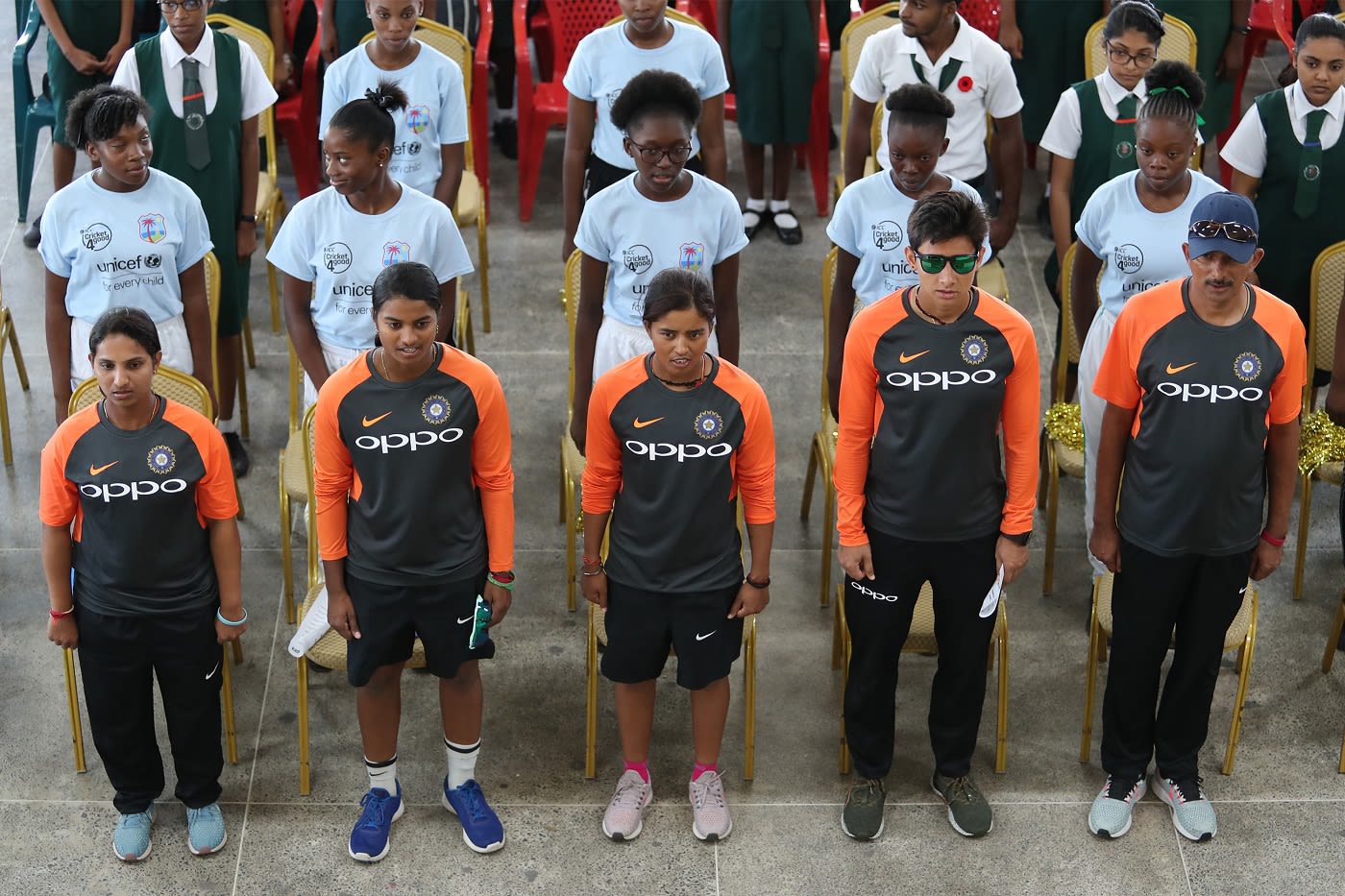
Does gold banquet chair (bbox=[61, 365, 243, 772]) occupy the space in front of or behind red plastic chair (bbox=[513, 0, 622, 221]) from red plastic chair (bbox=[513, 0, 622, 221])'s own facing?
in front

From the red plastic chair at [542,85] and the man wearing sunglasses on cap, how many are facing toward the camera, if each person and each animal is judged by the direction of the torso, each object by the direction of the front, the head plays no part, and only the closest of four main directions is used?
2

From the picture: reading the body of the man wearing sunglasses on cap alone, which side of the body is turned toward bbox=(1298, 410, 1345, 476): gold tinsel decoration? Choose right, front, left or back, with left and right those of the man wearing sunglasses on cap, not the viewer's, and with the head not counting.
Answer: back

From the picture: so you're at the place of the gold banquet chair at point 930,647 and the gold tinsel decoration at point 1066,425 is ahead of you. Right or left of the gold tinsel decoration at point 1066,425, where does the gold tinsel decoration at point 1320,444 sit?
right

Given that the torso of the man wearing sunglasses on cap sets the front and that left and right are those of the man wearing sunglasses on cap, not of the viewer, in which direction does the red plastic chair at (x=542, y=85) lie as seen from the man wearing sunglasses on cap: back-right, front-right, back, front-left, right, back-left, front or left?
back-right

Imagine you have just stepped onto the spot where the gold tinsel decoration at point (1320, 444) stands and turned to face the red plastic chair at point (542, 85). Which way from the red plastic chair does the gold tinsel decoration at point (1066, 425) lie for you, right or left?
left

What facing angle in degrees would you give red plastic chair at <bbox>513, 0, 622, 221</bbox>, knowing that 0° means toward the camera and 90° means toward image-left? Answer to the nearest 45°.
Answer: approximately 0°

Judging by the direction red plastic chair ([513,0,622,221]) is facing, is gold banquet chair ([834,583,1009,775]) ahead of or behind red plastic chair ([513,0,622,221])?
ahead

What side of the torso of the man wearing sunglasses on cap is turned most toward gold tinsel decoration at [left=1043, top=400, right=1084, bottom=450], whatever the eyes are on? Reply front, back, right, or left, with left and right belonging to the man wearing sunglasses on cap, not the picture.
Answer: back
